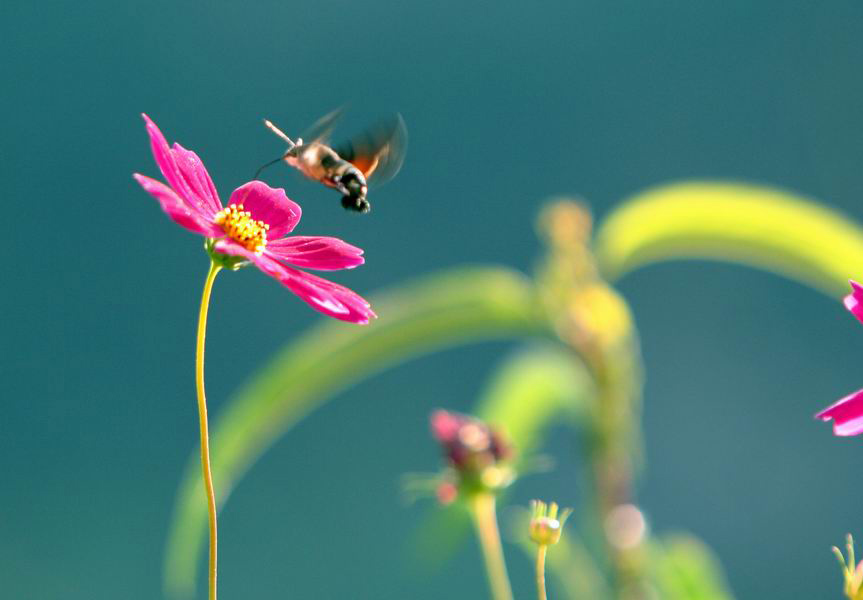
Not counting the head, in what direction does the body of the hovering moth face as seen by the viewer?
to the viewer's left
